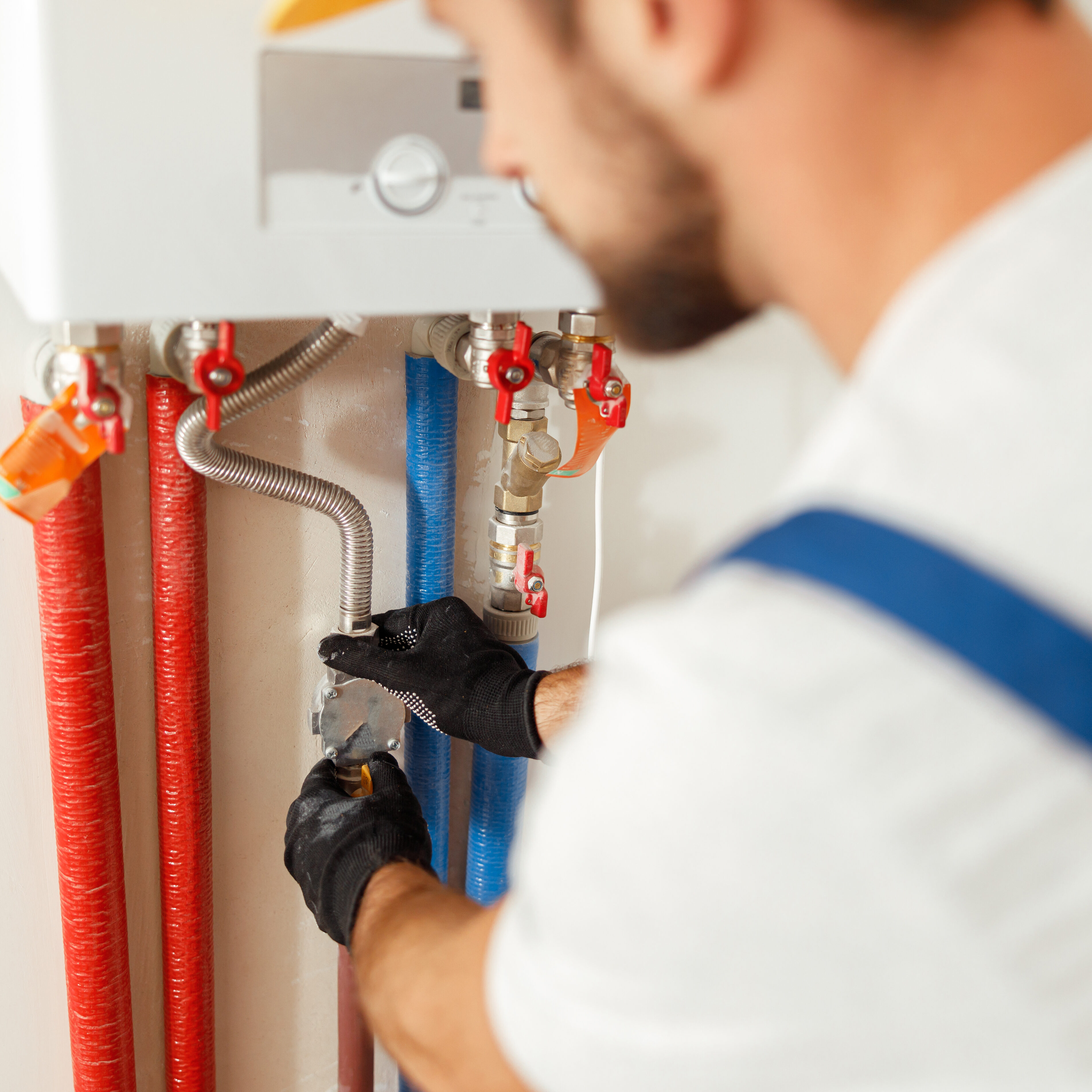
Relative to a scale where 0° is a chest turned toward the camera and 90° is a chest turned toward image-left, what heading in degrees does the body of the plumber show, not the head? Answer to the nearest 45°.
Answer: approximately 135°

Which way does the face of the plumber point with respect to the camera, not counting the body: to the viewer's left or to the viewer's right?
to the viewer's left
